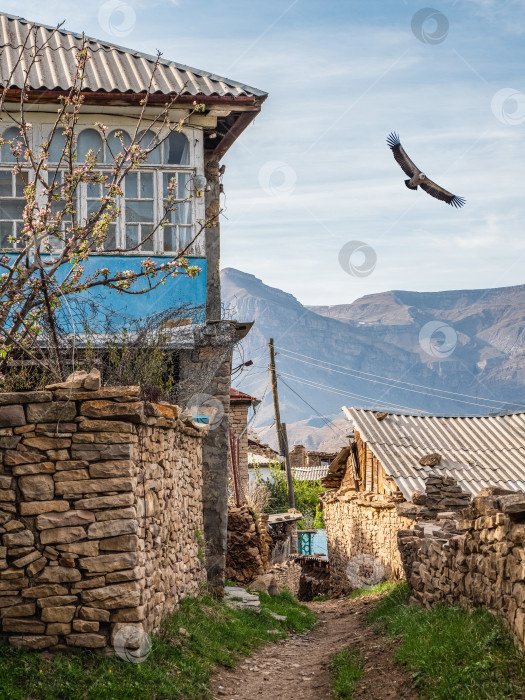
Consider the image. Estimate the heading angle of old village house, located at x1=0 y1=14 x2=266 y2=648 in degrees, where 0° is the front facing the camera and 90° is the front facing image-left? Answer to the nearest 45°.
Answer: approximately 0°

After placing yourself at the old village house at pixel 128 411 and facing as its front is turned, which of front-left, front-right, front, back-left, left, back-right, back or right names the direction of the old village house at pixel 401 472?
back-left

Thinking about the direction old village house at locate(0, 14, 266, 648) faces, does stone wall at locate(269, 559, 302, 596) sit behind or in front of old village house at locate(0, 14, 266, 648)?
behind
